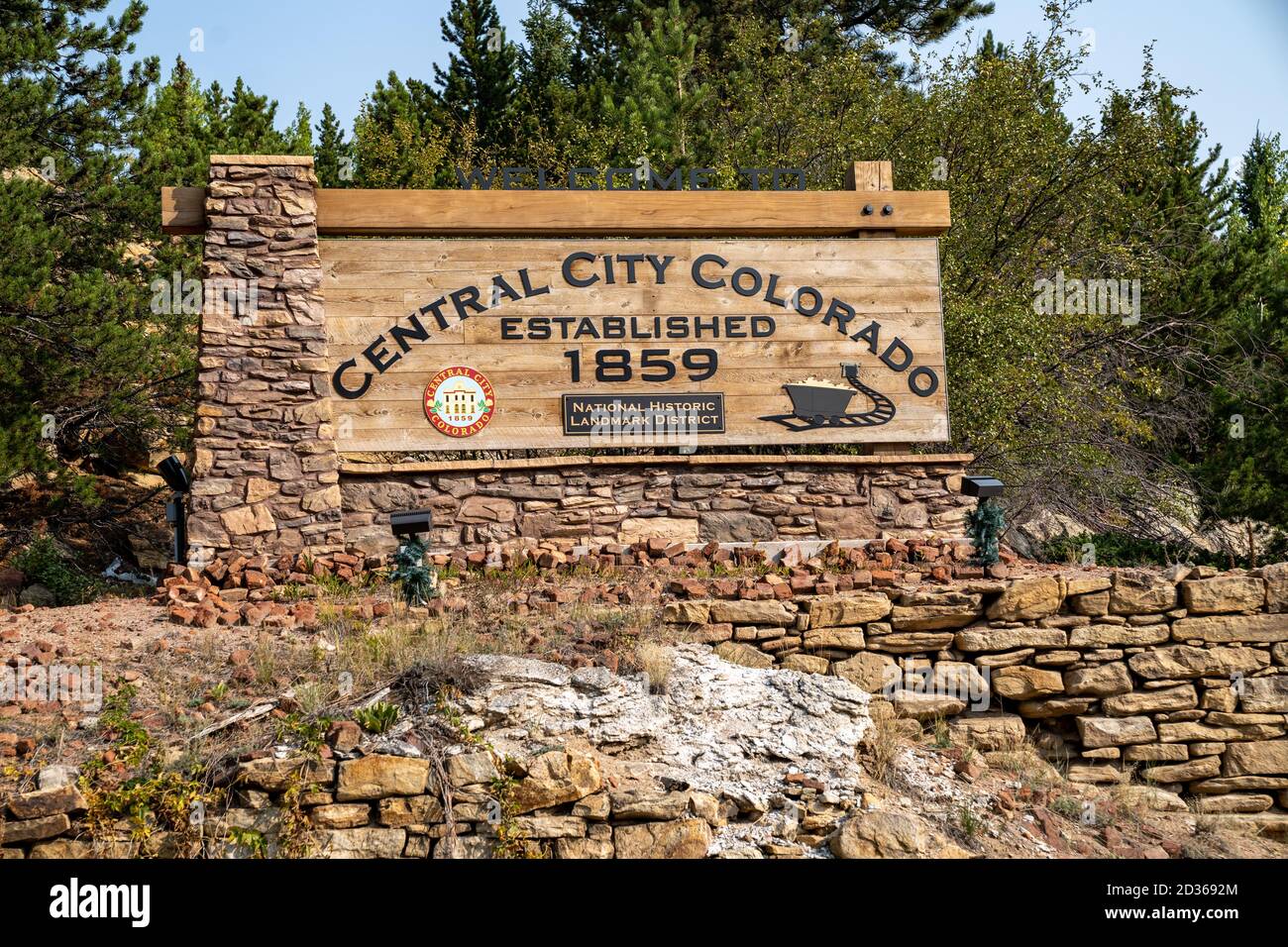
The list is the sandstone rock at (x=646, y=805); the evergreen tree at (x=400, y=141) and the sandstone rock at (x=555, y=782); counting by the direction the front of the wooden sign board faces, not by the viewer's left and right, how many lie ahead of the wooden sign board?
2

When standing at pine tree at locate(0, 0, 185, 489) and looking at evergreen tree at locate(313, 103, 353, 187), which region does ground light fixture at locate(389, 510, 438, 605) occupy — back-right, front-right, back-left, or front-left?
back-right

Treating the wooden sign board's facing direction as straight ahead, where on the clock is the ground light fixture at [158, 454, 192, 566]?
The ground light fixture is roughly at 3 o'clock from the wooden sign board.

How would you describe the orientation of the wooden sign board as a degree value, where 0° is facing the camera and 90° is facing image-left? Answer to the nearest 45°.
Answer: approximately 0°

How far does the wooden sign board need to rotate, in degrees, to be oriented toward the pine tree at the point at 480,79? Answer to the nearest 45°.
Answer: approximately 180°

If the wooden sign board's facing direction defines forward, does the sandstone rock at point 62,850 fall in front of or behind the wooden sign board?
in front

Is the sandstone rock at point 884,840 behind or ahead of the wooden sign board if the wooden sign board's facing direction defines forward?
ahead

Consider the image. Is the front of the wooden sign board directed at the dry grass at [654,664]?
yes

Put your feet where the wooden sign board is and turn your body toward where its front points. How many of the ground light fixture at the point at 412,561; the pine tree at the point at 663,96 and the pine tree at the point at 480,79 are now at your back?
2

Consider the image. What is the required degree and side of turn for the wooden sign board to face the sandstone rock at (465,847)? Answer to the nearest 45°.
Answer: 0° — it already faces it

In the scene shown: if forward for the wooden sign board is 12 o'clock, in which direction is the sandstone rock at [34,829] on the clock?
The sandstone rock is roughly at 1 o'clock from the wooden sign board.

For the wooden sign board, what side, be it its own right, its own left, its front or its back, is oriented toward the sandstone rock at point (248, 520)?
right

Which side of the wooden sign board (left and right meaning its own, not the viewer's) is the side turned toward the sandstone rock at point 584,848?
front
